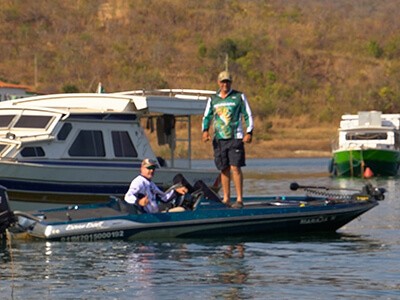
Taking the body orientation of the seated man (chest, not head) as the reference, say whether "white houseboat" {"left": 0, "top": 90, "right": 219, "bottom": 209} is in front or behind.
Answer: behind

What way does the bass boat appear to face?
to the viewer's right

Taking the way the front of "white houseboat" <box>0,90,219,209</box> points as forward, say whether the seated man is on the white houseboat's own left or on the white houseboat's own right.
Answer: on the white houseboat's own left

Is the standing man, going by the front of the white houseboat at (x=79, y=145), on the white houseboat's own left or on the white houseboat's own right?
on the white houseboat's own left

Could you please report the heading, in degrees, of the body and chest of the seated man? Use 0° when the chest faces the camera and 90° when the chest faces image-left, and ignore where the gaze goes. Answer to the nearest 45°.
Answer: approximately 315°

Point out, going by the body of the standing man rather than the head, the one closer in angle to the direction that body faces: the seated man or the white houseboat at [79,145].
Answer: the seated man

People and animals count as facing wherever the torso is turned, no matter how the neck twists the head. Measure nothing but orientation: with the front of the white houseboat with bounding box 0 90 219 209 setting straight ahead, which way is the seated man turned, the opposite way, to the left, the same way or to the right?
to the left

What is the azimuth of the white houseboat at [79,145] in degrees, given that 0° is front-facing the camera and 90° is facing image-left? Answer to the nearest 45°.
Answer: approximately 45°
